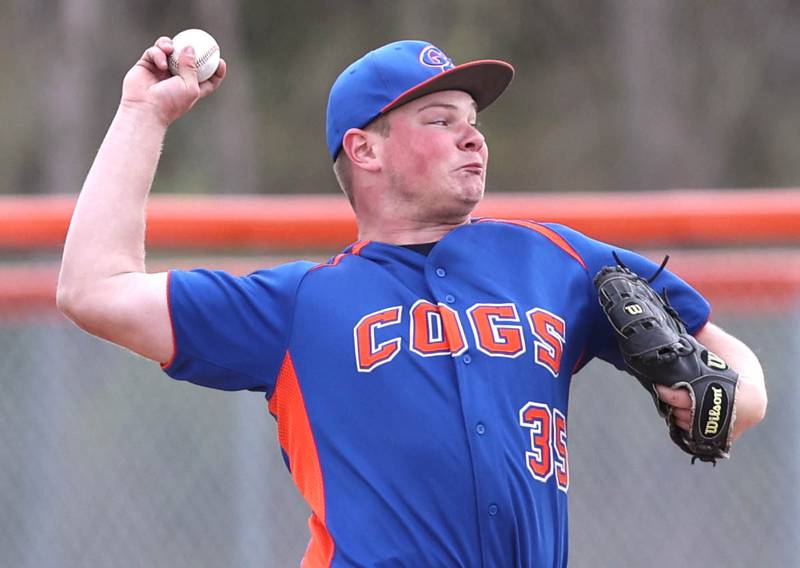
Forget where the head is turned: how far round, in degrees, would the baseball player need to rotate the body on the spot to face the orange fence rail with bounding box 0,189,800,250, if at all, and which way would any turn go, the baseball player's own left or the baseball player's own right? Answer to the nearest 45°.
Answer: approximately 135° to the baseball player's own left

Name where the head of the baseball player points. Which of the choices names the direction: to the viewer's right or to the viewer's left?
to the viewer's right

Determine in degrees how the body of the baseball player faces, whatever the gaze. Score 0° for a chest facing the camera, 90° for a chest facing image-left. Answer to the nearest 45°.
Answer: approximately 315°
